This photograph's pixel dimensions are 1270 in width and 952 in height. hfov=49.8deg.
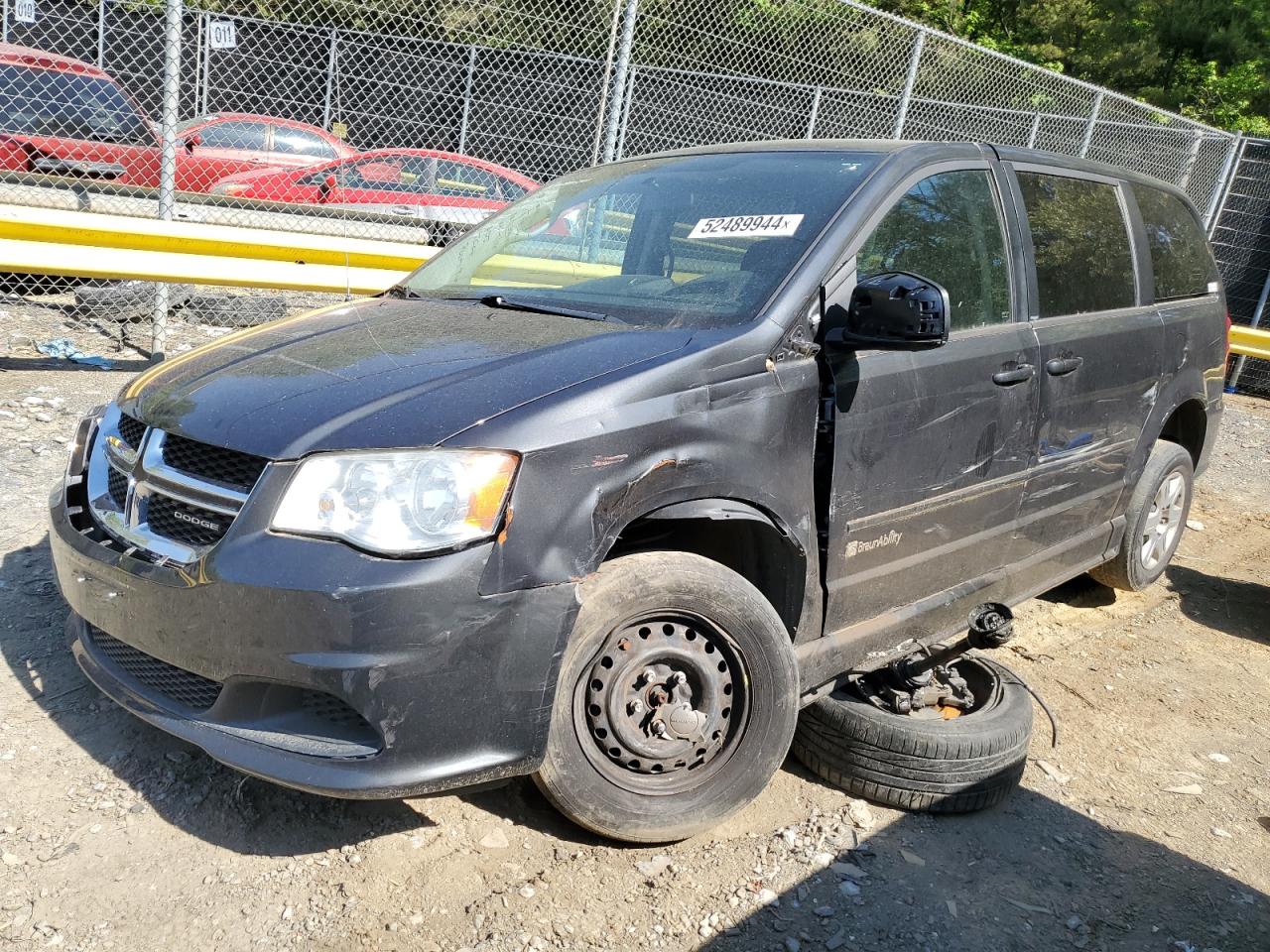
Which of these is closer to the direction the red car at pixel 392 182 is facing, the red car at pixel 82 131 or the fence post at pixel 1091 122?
the red car

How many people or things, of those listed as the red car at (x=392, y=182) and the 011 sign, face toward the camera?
1

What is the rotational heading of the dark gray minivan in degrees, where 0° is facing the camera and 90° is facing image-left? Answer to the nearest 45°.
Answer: approximately 45°

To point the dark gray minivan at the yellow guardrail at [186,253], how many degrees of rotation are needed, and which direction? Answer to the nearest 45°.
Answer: approximately 90° to its right

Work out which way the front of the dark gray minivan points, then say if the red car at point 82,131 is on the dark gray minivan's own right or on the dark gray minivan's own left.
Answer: on the dark gray minivan's own right

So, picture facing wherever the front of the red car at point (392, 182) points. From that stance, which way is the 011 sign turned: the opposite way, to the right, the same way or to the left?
to the left

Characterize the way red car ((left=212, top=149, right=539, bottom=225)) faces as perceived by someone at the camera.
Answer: facing to the left of the viewer

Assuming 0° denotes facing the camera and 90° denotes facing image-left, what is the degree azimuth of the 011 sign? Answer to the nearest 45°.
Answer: approximately 0°

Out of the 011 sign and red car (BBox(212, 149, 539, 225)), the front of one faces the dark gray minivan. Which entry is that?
the 011 sign
